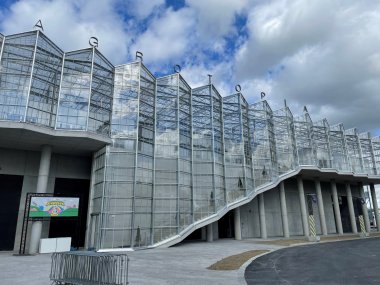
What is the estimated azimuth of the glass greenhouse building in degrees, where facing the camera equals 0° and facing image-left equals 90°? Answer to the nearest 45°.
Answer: approximately 315°

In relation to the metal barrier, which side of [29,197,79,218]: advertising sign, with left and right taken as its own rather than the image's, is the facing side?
front

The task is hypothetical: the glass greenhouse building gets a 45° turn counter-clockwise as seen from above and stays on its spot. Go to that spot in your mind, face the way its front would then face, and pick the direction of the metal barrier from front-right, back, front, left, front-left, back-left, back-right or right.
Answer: right

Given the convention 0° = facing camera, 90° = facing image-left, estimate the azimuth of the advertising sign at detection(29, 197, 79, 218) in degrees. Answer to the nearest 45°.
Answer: approximately 0°
